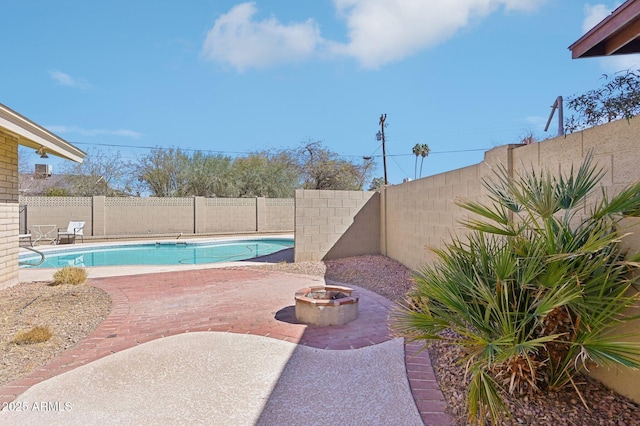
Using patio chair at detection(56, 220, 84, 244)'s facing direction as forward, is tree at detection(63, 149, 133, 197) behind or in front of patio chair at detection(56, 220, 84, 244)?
behind

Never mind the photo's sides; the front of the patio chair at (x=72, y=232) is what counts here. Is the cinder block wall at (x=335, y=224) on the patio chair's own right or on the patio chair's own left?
on the patio chair's own left

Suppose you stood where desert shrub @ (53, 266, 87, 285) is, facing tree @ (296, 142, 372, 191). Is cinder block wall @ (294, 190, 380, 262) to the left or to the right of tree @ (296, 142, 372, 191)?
right

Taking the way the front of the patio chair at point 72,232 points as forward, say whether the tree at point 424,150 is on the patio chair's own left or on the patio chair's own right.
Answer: on the patio chair's own left

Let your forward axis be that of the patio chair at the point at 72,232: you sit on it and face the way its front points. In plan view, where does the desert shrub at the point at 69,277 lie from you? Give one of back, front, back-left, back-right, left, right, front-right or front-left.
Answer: front-left

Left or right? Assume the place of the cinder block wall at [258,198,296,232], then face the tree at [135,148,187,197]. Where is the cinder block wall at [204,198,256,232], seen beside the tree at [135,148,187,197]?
left

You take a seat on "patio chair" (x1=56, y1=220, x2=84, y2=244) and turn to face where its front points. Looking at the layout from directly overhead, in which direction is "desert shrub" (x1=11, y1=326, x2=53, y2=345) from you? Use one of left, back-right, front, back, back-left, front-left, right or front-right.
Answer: front-left

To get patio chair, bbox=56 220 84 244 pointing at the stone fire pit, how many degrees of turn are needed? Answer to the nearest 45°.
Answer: approximately 45° to its left

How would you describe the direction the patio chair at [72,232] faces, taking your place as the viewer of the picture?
facing the viewer and to the left of the viewer

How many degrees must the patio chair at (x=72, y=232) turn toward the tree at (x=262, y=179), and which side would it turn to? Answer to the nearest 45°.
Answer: approximately 135° to its left

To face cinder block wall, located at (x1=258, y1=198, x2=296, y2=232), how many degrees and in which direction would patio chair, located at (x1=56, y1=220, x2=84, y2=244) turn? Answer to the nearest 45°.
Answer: approximately 135° to its left

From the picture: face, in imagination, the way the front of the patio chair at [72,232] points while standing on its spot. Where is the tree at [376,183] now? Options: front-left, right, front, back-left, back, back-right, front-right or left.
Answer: back-left
